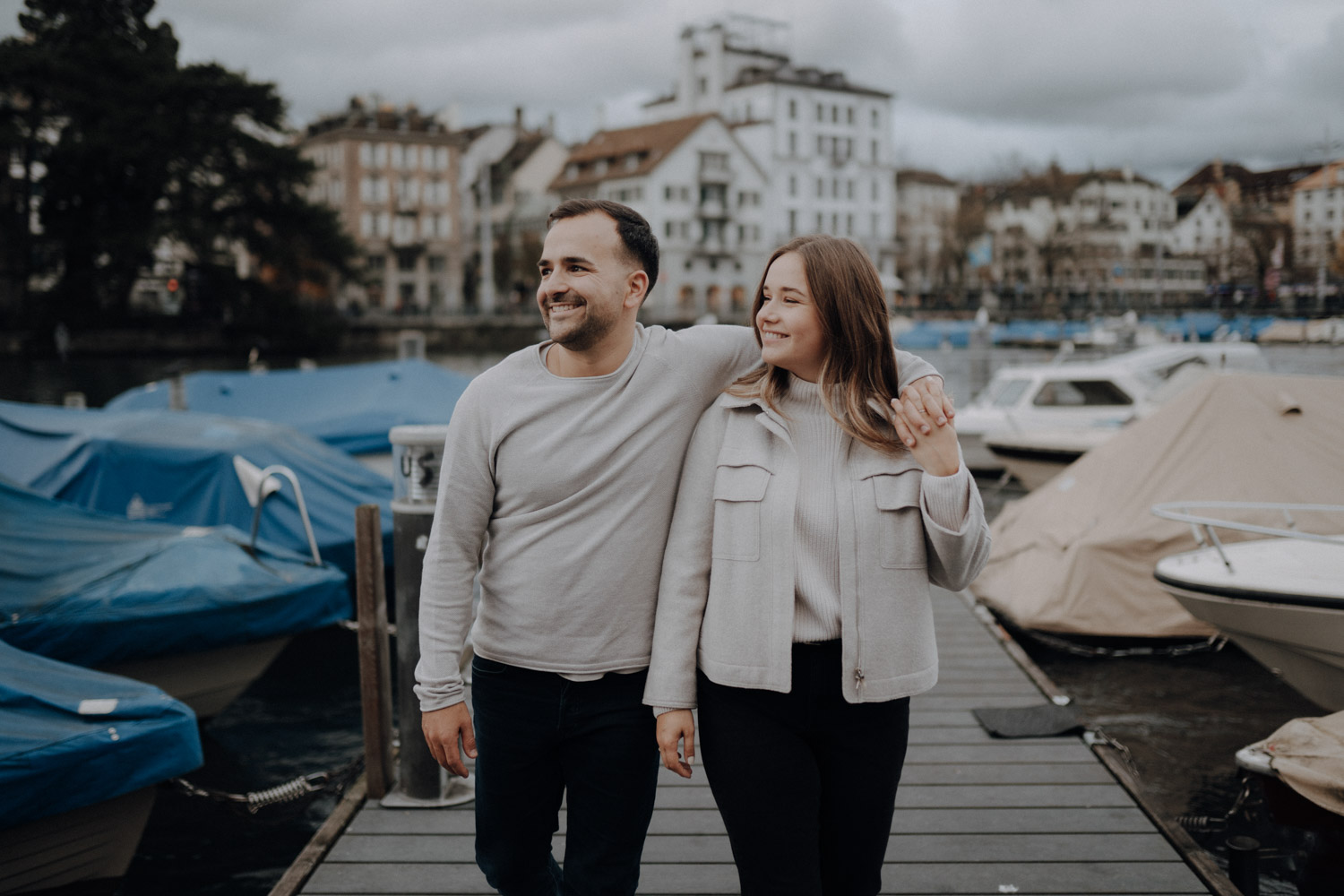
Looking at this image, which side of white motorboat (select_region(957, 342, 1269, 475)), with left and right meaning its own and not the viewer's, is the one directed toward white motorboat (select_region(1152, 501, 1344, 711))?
left

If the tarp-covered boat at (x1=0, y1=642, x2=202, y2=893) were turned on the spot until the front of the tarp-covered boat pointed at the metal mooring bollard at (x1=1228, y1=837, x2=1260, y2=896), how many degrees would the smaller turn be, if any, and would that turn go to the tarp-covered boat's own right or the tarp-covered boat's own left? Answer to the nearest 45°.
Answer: approximately 45° to the tarp-covered boat's own right

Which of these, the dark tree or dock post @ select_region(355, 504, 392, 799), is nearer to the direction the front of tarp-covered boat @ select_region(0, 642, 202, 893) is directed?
the dock post

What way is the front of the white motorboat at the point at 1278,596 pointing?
to the viewer's left

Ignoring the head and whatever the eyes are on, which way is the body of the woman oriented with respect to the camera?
toward the camera

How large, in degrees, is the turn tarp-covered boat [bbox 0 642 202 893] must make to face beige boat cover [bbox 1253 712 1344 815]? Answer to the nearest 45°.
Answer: approximately 45° to its right

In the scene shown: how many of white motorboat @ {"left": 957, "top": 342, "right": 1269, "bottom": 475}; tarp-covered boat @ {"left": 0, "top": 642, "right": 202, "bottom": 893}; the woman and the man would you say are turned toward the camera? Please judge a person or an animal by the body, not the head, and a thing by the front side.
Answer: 2

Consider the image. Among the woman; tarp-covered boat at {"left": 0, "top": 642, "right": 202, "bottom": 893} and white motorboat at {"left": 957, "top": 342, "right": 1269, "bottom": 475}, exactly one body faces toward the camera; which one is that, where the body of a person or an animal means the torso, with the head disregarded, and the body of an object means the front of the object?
the woman

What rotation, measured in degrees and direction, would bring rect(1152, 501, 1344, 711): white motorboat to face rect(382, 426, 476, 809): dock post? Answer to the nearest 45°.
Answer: approximately 45° to its left

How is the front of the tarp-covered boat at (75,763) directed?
to the viewer's right

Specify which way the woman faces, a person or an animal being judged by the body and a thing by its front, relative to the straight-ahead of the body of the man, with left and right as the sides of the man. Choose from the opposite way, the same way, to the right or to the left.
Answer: the same way

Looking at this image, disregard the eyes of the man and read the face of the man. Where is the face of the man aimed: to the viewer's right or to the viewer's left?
to the viewer's left

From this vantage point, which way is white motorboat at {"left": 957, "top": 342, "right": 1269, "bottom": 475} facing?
to the viewer's left

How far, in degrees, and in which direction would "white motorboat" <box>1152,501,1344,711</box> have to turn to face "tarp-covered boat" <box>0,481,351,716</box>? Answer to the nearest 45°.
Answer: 0° — it already faces it

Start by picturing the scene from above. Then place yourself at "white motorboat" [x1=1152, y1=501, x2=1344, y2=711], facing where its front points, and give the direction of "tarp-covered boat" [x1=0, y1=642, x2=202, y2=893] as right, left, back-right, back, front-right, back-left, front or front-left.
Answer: front-left
